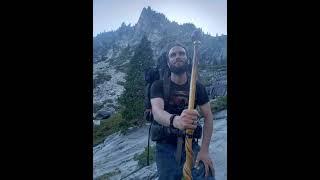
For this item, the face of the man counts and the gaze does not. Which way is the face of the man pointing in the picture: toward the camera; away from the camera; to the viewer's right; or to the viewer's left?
toward the camera

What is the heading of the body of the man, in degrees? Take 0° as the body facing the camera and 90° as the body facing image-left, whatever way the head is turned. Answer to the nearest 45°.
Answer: approximately 0°

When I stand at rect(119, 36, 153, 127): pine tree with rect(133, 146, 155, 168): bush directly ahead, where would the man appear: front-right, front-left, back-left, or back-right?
front-left

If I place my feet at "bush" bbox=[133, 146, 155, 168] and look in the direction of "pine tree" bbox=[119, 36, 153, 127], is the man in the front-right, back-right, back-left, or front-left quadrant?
back-right

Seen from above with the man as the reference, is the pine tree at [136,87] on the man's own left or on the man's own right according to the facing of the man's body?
on the man's own right

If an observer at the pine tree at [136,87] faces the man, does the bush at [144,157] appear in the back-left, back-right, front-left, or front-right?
front-right
